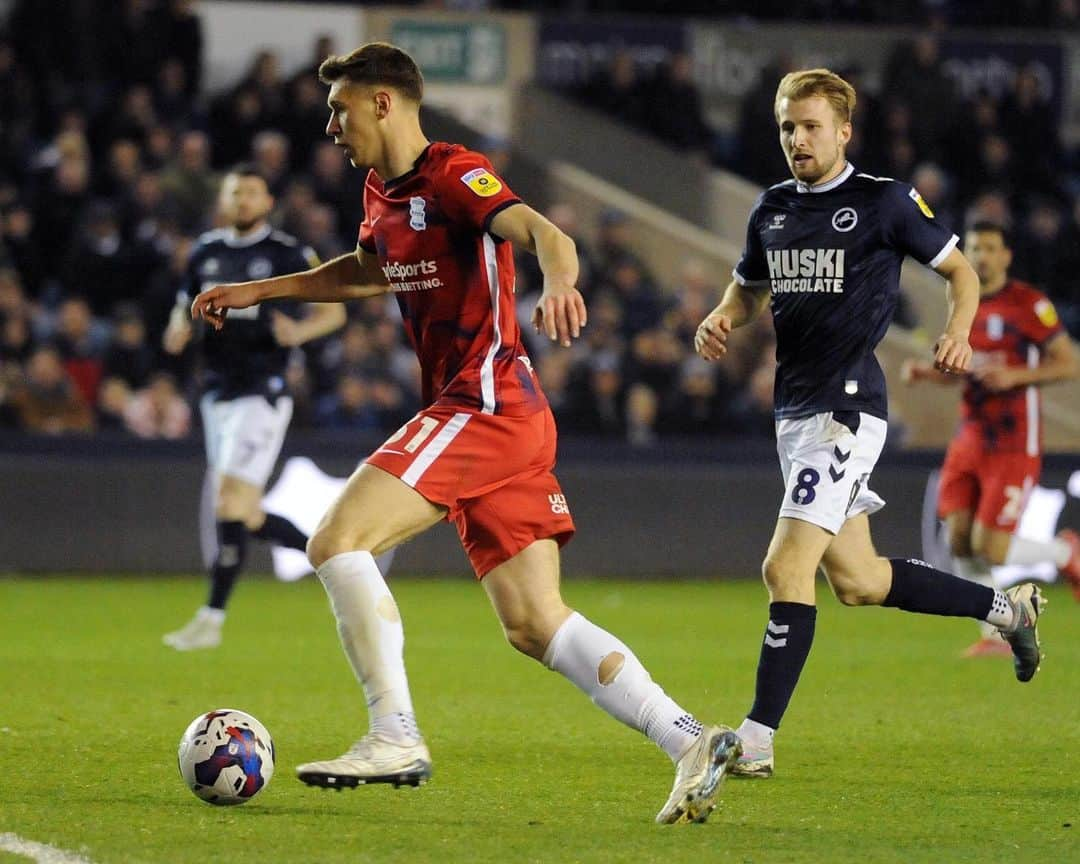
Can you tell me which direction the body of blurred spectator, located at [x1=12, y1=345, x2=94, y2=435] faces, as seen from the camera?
toward the camera

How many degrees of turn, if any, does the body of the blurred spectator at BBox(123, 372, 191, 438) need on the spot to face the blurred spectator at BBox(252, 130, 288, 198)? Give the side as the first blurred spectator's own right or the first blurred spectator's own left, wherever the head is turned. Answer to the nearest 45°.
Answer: approximately 135° to the first blurred spectator's own left

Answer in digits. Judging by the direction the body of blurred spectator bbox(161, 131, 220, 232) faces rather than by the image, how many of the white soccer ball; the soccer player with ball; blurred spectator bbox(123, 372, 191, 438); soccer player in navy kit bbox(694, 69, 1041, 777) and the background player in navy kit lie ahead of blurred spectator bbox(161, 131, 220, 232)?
5

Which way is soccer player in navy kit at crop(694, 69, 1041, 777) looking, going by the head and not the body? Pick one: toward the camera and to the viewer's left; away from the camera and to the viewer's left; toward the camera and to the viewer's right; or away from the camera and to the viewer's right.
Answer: toward the camera and to the viewer's left

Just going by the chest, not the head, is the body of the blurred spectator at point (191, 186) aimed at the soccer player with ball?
yes

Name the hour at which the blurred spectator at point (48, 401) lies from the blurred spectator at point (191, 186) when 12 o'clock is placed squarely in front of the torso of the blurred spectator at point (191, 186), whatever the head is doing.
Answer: the blurred spectator at point (48, 401) is roughly at 1 o'clock from the blurred spectator at point (191, 186).

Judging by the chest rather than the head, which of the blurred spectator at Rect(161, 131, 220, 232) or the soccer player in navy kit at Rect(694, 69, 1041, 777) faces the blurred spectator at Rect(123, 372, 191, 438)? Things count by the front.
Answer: the blurred spectator at Rect(161, 131, 220, 232)

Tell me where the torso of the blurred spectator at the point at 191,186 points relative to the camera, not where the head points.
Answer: toward the camera

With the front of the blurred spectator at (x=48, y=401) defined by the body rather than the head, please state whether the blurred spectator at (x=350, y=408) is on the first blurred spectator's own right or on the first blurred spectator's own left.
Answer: on the first blurred spectator's own left

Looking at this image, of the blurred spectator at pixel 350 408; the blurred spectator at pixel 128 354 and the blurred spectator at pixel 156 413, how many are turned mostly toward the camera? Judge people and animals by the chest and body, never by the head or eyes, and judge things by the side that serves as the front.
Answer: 3

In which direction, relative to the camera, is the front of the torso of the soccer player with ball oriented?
to the viewer's left

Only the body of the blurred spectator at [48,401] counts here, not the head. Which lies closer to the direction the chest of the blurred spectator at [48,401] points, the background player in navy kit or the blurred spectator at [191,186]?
the background player in navy kit

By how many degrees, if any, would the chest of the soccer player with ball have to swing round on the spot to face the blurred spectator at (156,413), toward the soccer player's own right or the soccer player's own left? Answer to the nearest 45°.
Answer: approximately 90° to the soccer player's own right

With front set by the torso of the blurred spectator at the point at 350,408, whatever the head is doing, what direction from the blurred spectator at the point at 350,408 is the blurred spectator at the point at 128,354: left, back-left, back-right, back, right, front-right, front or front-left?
right
